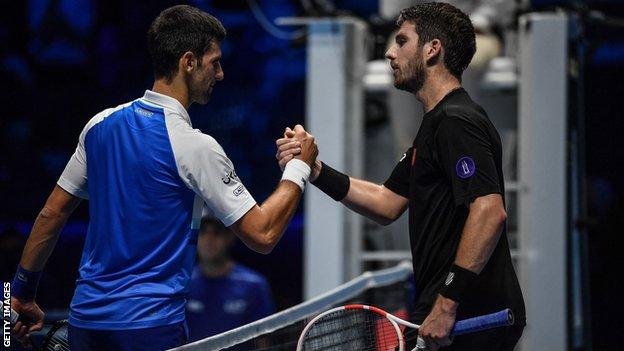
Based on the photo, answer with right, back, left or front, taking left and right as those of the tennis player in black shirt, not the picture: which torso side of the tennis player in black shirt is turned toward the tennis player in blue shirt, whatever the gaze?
front

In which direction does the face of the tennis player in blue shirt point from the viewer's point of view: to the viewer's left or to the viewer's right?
to the viewer's right

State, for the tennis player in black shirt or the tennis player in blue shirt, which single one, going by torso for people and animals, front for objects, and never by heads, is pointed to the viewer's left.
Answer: the tennis player in black shirt

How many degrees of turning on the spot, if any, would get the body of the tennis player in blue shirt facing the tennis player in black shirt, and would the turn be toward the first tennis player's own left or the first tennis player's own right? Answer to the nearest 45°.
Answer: approximately 45° to the first tennis player's own right

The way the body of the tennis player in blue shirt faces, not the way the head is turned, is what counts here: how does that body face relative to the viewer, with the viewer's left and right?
facing away from the viewer and to the right of the viewer

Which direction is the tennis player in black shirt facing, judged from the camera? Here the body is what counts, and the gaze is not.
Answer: to the viewer's left

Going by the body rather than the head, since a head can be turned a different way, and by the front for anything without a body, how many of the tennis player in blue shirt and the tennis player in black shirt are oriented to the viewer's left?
1

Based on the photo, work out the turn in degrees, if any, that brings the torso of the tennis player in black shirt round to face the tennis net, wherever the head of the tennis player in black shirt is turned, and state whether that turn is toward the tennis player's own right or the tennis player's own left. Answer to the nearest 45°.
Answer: approximately 45° to the tennis player's own right

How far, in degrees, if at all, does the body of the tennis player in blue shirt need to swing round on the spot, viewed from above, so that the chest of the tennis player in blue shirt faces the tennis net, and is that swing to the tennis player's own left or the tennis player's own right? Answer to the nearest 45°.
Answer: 0° — they already face it

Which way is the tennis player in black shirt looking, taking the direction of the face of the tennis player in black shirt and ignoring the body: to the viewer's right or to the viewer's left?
to the viewer's left
